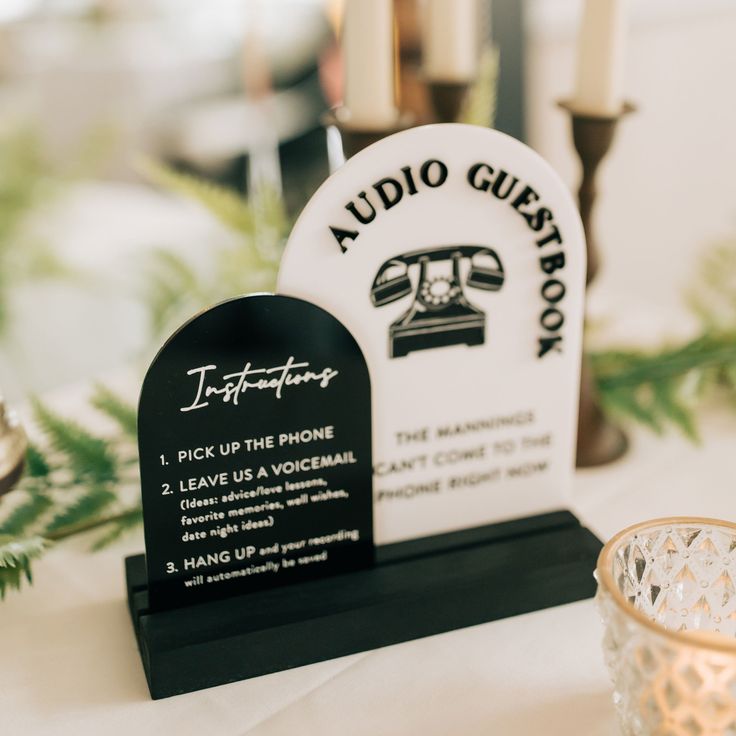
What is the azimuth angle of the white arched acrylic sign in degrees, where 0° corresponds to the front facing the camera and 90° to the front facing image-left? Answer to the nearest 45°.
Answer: approximately 315°

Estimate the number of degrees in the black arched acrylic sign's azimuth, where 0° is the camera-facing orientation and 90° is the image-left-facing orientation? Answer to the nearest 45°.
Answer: approximately 315°

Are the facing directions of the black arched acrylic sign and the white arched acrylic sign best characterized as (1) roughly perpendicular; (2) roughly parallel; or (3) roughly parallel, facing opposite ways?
roughly parallel

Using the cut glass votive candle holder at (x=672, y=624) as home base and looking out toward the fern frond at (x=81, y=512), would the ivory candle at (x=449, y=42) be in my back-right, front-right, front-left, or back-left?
front-right

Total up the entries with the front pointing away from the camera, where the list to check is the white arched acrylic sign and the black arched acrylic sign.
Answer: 0
